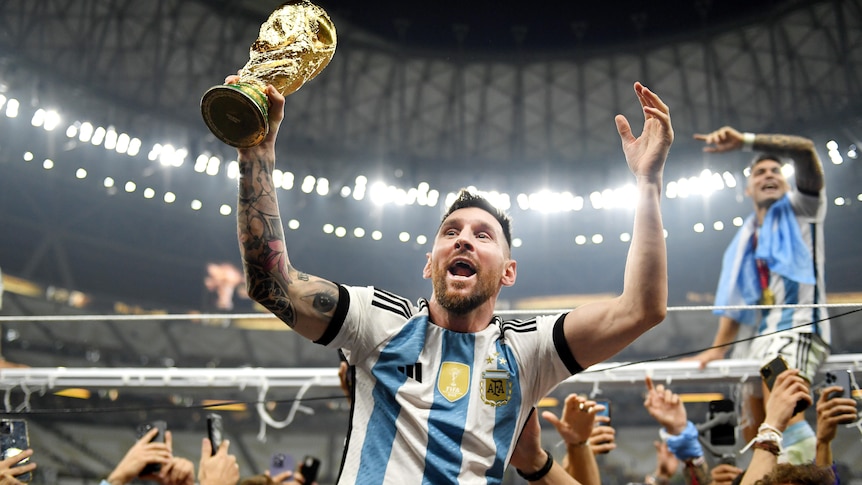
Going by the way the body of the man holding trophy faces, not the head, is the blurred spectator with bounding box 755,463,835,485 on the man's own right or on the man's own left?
on the man's own left

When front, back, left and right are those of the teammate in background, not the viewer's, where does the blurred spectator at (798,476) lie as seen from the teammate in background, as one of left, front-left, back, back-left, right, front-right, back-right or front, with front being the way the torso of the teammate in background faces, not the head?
front-left

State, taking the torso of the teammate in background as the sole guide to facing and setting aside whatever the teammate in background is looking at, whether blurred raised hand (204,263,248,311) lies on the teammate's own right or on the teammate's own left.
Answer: on the teammate's own right

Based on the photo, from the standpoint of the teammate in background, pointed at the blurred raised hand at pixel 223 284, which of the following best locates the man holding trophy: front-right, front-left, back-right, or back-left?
back-left

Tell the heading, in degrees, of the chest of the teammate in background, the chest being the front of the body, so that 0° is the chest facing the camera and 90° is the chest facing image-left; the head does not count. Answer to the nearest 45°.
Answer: approximately 45°

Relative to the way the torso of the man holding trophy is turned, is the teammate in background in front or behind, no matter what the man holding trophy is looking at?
behind

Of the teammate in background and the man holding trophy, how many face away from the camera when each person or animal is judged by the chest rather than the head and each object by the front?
0

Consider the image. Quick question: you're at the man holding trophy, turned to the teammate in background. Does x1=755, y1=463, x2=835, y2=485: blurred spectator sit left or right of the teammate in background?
right

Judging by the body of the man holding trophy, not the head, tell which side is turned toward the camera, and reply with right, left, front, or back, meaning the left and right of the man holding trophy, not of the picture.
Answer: front

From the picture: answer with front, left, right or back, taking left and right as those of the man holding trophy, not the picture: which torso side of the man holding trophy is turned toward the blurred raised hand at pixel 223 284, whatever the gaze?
back
